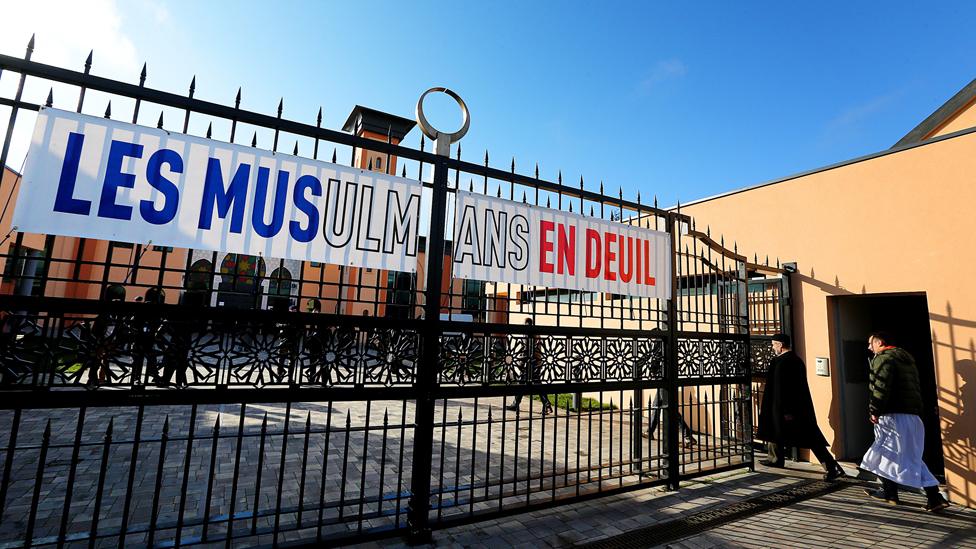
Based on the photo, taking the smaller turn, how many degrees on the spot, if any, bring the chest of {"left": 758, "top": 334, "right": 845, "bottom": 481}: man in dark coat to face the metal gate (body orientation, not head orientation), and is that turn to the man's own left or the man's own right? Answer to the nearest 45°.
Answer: approximately 90° to the man's own left
